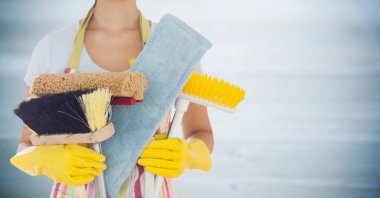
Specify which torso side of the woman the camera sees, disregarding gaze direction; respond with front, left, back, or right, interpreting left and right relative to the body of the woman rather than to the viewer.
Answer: front
